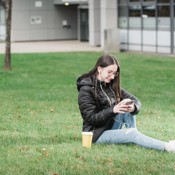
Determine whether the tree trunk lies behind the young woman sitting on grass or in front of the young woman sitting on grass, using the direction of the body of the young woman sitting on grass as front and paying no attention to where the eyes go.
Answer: behind

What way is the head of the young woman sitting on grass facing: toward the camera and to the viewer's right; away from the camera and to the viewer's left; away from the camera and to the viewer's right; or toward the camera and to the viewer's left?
toward the camera and to the viewer's right

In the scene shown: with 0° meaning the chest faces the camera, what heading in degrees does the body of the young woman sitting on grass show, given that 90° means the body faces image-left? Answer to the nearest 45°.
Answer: approximately 315°
